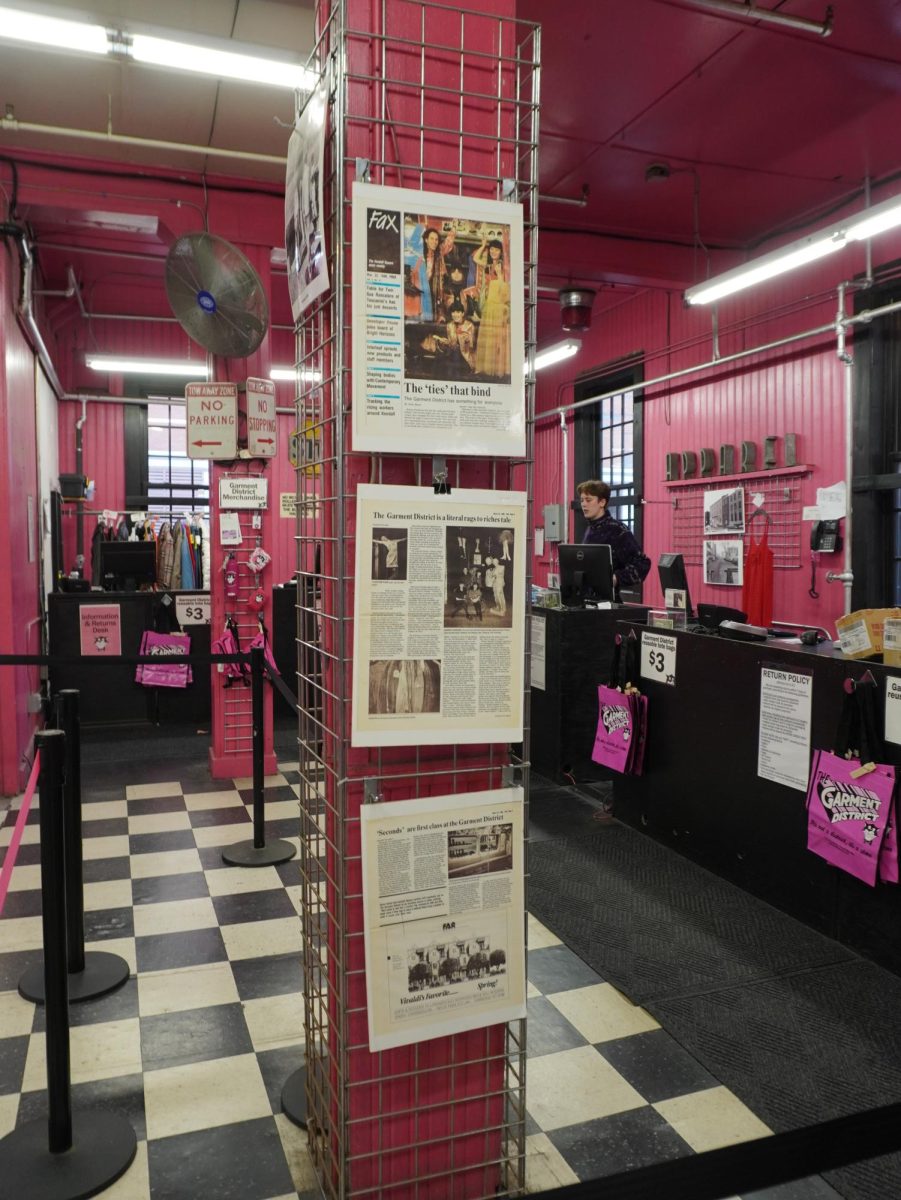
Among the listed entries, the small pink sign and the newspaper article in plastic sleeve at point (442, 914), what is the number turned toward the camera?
2

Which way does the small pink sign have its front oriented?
toward the camera

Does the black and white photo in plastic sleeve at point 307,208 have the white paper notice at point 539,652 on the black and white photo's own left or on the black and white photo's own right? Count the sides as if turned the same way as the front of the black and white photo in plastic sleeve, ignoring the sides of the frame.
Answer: on the black and white photo's own right

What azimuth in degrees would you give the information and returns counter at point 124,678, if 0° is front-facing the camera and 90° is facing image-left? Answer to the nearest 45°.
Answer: approximately 0°

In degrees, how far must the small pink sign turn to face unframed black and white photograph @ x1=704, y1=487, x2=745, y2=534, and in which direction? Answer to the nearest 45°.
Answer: approximately 90° to its left

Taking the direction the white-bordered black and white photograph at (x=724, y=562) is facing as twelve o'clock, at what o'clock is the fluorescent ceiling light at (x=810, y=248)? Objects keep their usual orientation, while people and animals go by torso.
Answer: The fluorescent ceiling light is roughly at 10 o'clock from the white-bordered black and white photograph.

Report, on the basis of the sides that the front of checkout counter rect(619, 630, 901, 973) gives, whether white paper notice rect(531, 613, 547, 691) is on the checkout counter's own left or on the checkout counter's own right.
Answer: on the checkout counter's own right

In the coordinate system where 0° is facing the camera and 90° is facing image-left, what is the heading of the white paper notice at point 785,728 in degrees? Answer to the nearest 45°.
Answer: approximately 45°

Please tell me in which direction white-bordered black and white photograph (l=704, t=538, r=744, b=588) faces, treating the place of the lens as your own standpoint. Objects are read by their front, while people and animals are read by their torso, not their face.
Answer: facing the viewer and to the left of the viewer
